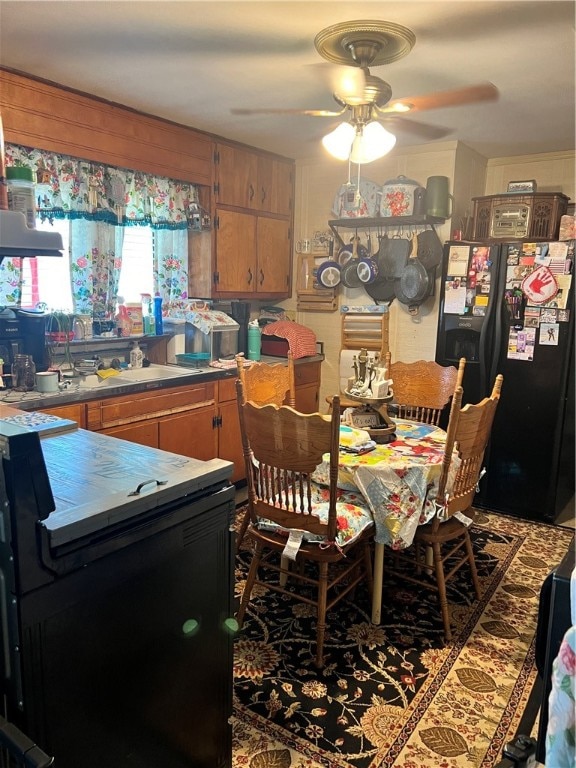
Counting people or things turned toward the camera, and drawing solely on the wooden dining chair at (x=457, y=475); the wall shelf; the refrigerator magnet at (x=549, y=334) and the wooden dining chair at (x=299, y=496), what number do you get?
2

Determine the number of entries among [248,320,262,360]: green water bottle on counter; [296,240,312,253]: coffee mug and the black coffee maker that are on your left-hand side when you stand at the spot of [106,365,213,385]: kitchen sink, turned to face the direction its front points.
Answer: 2

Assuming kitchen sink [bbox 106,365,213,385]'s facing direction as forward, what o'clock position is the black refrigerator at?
The black refrigerator is roughly at 11 o'clock from the kitchen sink.

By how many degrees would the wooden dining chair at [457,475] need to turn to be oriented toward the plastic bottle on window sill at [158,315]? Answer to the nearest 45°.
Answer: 0° — it already faces it

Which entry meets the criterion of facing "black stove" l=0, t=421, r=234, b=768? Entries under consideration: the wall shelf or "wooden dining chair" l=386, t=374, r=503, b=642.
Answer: the wall shelf

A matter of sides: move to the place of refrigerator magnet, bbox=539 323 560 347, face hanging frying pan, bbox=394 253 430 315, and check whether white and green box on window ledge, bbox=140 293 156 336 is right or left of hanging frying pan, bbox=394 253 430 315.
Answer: left

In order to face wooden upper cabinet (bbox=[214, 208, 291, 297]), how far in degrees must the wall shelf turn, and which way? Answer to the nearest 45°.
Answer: approximately 90° to its right

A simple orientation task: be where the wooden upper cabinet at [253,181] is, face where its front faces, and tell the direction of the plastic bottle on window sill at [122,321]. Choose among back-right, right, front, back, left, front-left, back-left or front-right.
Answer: right
